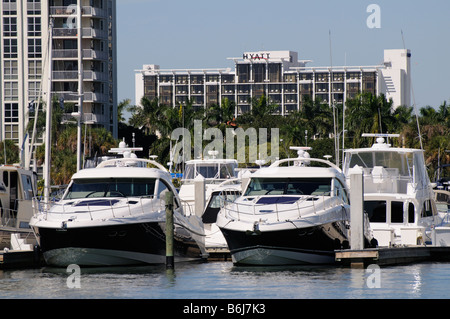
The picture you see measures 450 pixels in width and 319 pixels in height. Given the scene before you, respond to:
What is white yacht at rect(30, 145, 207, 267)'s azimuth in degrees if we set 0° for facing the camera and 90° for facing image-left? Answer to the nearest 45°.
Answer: approximately 45°

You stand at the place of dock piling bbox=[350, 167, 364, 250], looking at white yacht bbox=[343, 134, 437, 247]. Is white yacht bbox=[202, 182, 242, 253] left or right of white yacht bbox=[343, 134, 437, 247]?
left

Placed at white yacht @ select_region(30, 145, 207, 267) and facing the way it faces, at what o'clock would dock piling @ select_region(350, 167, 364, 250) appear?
The dock piling is roughly at 8 o'clock from the white yacht.
